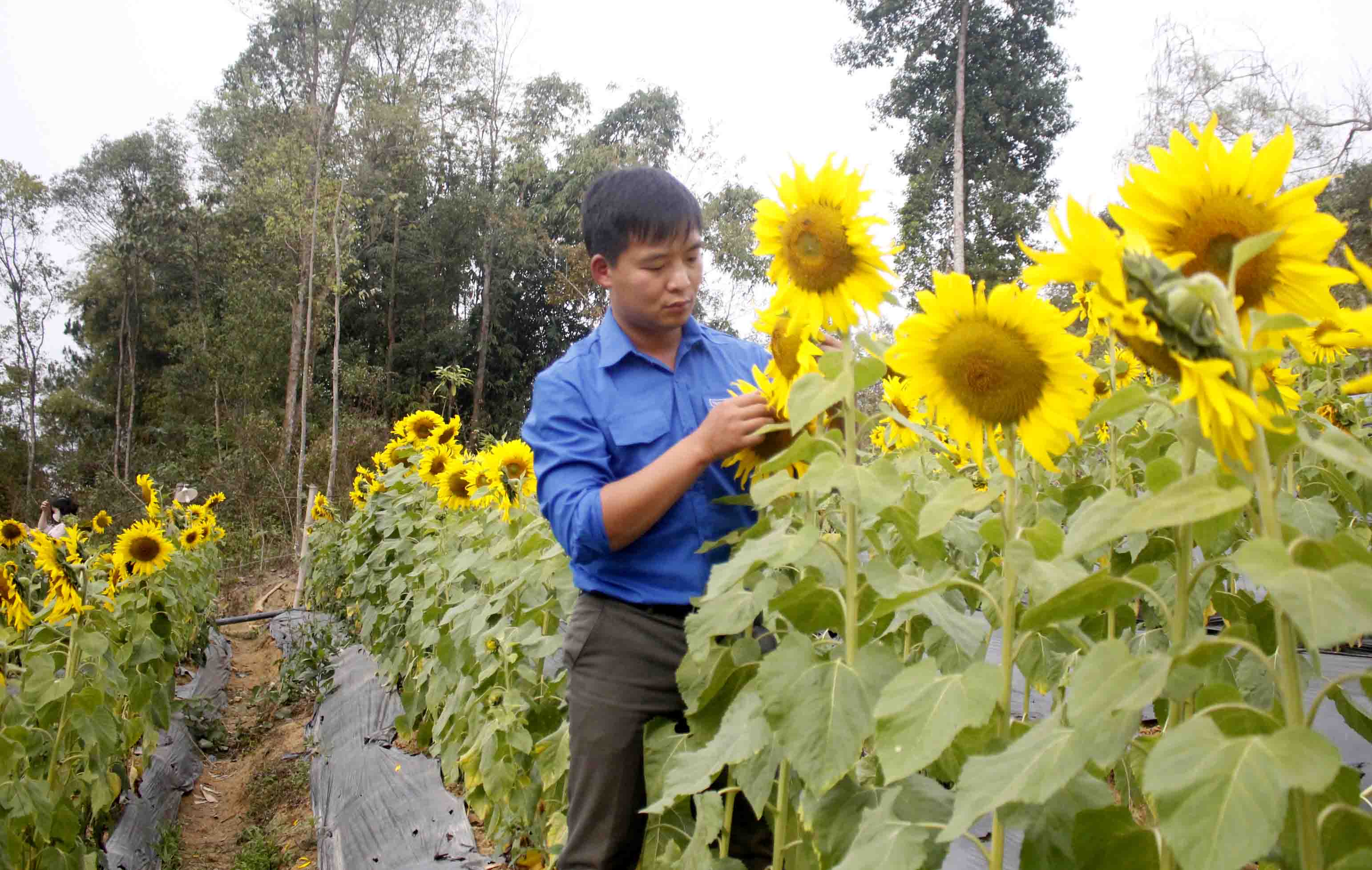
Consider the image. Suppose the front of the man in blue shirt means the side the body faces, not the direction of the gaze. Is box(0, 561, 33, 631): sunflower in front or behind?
behind

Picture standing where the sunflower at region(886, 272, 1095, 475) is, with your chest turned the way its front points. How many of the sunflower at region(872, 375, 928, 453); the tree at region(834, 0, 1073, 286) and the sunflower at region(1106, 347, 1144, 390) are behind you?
3

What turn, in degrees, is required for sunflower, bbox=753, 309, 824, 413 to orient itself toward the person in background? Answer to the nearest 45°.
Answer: approximately 90° to its right

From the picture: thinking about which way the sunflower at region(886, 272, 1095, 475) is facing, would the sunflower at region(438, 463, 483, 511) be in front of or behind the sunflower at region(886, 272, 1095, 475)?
behind

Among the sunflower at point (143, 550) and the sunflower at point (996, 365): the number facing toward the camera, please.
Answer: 2

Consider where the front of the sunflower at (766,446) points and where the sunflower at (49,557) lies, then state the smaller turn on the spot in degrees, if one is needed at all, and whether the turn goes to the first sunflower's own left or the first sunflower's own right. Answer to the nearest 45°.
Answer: approximately 90° to the first sunflower's own right

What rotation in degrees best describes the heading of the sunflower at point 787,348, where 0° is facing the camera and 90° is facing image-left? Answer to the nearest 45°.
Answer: approximately 45°
